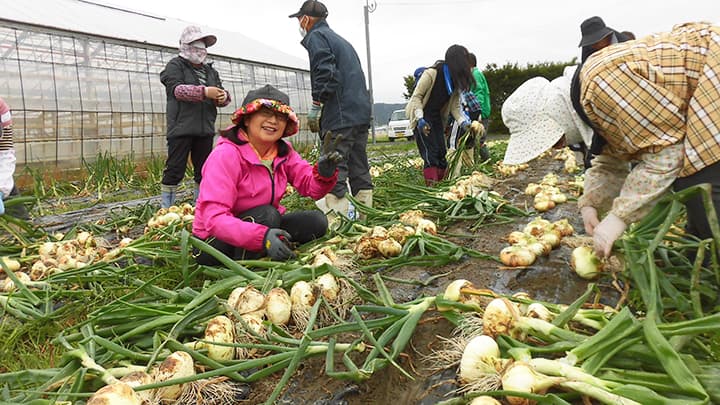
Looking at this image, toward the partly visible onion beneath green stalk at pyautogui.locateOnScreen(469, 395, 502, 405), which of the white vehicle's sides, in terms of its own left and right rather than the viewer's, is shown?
front

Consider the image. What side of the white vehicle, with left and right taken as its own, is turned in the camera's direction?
front

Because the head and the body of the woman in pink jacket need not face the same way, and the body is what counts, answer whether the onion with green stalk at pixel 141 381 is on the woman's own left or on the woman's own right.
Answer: on the woman's own right

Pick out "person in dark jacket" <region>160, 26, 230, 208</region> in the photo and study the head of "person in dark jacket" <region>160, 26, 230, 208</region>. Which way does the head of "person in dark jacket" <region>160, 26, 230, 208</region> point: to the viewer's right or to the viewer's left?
to the viewer's right

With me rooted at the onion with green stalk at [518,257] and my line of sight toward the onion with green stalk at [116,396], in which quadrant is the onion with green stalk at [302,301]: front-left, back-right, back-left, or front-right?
front-right

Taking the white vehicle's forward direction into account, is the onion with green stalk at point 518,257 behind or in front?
in front

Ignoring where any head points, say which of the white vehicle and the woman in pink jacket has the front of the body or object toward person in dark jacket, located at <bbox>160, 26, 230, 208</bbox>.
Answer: the white vehicle

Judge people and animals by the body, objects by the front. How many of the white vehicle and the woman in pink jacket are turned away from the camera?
0

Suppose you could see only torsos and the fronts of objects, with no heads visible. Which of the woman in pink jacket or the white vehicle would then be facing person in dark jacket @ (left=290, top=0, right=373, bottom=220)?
the white vehicle

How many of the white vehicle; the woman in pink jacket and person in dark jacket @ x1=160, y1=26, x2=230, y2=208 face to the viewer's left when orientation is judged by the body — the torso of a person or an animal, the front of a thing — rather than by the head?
0

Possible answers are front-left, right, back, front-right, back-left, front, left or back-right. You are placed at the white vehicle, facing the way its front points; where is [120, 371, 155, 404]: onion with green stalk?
front

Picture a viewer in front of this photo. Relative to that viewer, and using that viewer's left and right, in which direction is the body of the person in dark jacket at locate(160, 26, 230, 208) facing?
facing the viewer and to the right of the viewer

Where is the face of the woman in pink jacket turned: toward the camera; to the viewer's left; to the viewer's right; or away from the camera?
toward the camera

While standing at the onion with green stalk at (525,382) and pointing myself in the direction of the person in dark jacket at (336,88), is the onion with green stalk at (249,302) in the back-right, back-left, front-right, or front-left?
front-left
